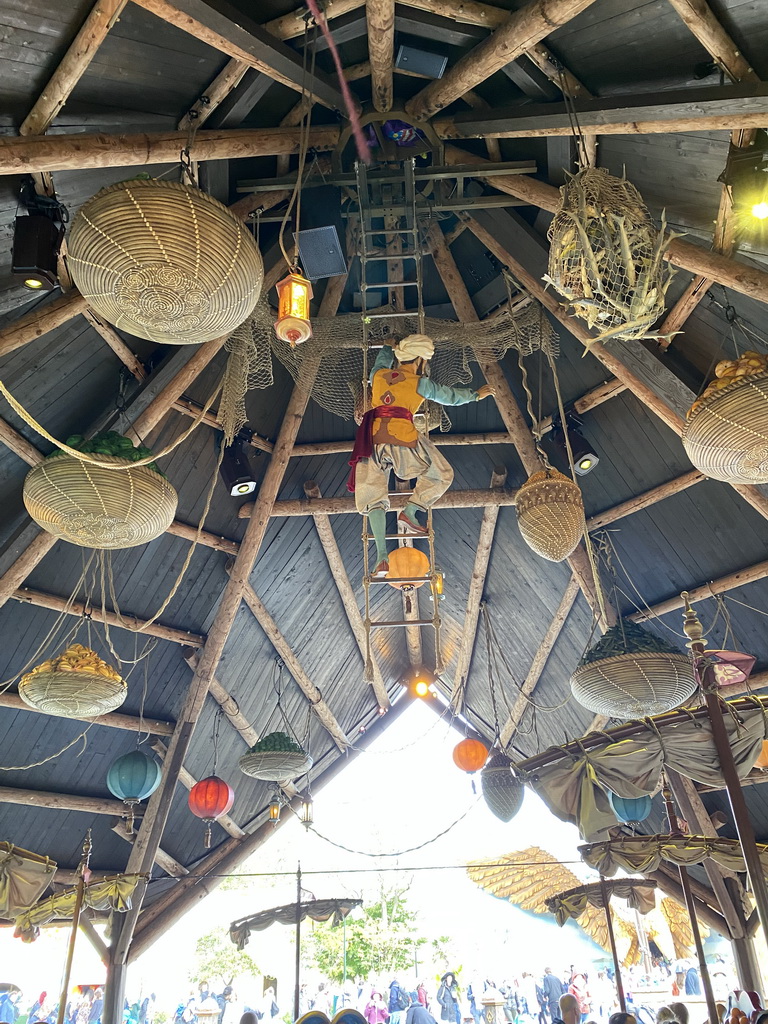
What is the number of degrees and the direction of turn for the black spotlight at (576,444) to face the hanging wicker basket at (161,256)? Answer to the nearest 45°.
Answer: approximately 45° to its right

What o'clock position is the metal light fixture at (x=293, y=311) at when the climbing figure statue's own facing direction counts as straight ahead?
The metal light fixture is roughly at 5 o'clock from the climbing figure statue.

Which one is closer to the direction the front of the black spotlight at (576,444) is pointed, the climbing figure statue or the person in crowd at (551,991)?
the climbing figure statue

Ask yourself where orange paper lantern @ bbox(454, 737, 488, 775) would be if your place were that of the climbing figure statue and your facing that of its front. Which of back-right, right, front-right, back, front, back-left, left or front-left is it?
front-left

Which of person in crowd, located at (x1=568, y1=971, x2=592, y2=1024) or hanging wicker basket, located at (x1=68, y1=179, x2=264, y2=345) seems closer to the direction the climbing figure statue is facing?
the person in crowd
